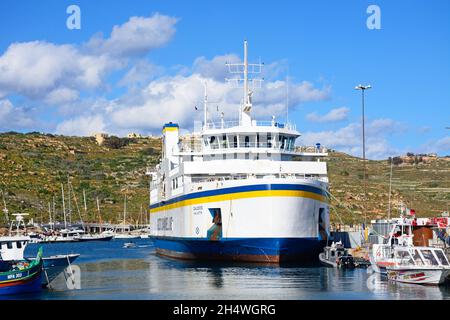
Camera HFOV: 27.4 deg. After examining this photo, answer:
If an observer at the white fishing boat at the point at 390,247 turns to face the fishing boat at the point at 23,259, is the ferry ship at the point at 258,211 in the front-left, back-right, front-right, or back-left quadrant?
front-right

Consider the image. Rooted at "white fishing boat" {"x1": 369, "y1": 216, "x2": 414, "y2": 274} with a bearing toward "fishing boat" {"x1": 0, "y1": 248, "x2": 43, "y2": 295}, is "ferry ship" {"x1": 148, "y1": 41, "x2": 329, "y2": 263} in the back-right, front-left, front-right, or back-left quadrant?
front-right

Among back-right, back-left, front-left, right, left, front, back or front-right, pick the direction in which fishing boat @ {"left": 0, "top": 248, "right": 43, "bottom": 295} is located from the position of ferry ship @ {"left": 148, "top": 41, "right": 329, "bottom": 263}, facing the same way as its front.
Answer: right

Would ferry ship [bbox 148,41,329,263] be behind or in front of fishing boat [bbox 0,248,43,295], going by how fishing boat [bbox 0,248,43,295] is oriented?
in front

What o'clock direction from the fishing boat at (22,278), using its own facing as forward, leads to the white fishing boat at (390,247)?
The white fishing boat is roughly at 12 o'clock from the fishing boat.

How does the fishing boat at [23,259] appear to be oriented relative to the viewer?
to the viewer's right

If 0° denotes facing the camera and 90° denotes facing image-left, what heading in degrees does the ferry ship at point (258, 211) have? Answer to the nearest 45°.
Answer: approximately 315°

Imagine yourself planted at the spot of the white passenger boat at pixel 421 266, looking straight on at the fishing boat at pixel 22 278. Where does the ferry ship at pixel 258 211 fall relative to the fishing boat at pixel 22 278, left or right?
right

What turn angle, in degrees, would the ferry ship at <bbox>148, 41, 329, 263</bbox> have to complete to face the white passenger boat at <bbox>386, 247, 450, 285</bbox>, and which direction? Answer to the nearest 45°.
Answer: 0° — it already faces it

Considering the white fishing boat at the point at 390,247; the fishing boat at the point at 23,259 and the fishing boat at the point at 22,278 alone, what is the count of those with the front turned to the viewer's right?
2

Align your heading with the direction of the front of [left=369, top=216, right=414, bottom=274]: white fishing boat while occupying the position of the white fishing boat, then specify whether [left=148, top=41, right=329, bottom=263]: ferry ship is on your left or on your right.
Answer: on your right
